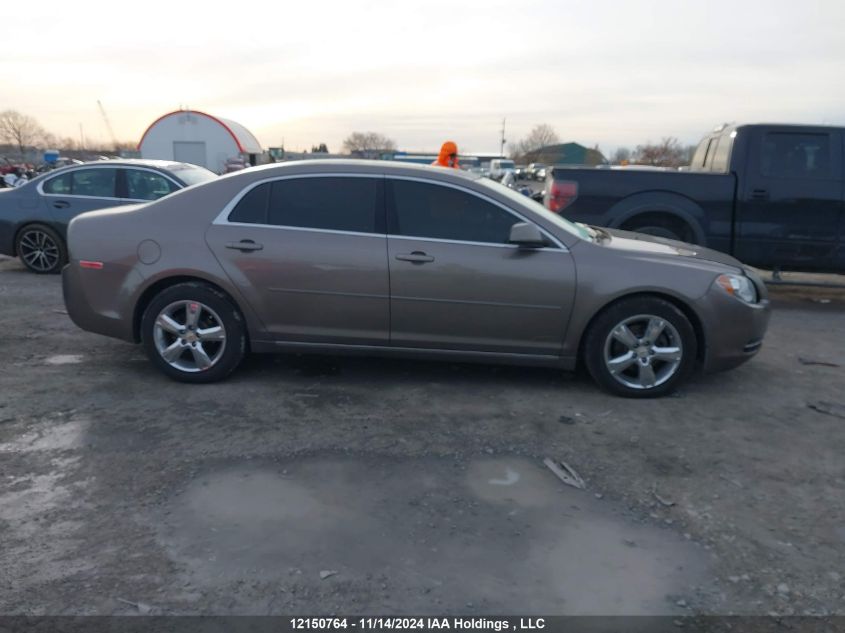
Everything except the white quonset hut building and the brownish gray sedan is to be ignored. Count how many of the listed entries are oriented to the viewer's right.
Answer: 1

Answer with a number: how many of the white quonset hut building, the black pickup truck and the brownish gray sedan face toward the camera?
1

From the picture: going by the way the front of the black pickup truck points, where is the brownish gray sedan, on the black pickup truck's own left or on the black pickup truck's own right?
on the black pickup truck's own right

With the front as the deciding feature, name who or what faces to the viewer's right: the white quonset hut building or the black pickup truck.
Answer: the black pickup truck

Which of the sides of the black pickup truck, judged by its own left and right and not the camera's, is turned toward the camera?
right

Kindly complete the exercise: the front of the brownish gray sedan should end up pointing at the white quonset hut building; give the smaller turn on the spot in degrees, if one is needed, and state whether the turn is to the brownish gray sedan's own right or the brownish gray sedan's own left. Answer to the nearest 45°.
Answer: approximately 90° to the brownish gray sedan's own left

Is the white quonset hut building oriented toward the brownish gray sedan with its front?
yes

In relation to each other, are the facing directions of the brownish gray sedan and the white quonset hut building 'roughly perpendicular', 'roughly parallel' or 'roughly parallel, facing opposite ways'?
roughly perpendicular

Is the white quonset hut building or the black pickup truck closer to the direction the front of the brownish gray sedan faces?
the black pickup truck

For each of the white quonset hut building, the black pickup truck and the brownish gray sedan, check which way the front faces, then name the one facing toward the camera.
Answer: the white quonset hut building

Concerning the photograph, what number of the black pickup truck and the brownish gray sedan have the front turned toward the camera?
0

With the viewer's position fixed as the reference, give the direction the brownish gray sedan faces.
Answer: facing to the right of the viewer
